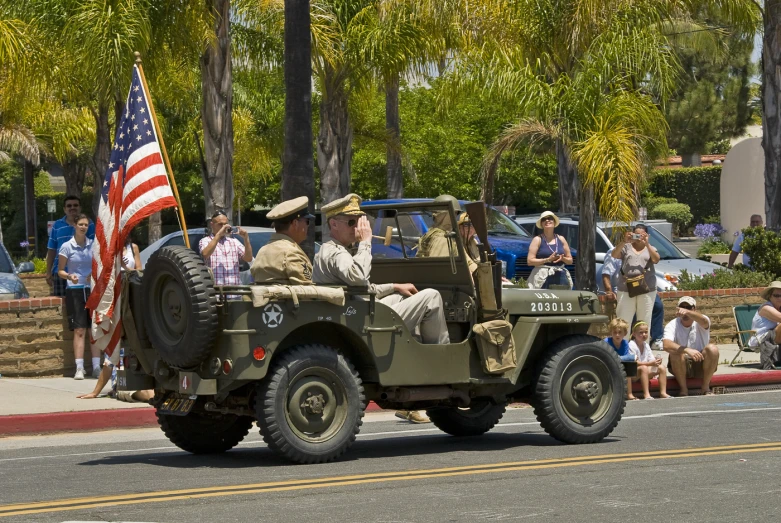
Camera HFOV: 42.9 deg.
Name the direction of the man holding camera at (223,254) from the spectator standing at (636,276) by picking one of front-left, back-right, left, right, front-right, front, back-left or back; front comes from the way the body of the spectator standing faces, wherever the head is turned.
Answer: front-right

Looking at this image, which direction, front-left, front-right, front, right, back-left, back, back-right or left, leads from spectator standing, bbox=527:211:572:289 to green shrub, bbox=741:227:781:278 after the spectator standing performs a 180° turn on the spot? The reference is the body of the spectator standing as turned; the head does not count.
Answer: front-right

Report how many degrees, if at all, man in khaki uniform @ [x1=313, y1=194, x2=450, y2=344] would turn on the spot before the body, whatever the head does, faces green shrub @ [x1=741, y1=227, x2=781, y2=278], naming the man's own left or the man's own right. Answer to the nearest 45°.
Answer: approximately 45° to the man's own left

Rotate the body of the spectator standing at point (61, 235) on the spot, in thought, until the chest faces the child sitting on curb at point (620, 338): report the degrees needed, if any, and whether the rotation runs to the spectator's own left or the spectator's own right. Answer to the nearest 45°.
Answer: approximately 45° to the spectator's own left

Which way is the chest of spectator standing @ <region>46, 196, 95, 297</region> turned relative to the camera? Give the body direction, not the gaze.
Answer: toward the camera

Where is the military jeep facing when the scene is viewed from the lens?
facing away from the viewer and to the right of the viewer

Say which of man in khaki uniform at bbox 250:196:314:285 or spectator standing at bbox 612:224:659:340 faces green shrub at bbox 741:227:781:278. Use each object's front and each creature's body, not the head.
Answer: the man in khaki uniform

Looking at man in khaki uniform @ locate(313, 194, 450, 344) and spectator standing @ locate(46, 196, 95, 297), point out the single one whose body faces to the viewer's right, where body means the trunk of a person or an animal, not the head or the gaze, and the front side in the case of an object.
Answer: the man in khaki uniform

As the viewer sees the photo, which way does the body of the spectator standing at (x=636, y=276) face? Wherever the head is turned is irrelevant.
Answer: toward the camera

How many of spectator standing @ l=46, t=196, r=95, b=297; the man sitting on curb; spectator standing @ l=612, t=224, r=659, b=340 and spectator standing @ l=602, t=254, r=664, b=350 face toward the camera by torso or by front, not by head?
4

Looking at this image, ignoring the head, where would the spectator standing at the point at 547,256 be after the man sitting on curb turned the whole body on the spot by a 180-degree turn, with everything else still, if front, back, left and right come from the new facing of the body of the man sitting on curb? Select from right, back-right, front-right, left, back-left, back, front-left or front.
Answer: left

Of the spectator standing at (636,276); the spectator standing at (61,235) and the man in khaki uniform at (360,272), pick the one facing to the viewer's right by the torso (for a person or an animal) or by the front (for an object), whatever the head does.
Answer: the man in khaki uniform

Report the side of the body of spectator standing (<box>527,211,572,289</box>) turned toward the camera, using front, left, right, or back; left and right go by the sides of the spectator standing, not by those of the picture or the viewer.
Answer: front
